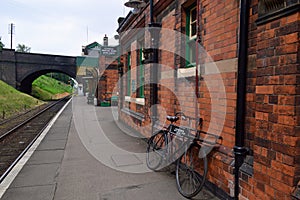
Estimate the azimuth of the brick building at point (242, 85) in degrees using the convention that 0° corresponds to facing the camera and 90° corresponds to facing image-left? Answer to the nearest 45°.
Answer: approximately 45°

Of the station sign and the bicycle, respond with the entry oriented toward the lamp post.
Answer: the station sign

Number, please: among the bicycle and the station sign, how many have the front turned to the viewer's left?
0

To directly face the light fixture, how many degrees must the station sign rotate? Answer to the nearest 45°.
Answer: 0° — it already faces it

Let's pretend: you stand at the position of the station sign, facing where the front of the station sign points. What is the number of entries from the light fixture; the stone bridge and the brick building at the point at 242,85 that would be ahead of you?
2

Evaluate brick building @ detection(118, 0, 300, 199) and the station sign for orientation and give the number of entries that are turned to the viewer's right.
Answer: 0

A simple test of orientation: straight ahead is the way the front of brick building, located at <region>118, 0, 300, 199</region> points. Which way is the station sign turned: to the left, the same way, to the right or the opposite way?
to the left

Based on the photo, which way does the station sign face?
toward the camera

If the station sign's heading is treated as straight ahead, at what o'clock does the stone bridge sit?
The stone bridge is roughly at 5 o'clock from the station sign.

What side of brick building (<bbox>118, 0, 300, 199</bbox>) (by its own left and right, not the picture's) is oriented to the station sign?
right

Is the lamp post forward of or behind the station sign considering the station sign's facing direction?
forward

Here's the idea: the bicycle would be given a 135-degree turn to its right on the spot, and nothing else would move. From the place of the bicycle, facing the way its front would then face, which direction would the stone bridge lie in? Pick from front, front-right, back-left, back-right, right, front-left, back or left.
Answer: front-right

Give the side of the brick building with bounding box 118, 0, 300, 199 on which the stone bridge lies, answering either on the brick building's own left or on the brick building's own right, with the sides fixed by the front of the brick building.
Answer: on the brick building's own right

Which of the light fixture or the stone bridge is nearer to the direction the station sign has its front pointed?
the light fixture

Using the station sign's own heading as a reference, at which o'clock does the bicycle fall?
The bicycle is roughly at 12 o'clock from the station sign.
